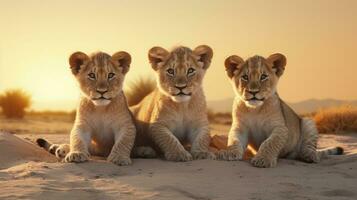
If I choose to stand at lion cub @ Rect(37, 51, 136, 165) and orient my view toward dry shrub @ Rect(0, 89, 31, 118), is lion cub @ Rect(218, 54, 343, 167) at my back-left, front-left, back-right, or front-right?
back-right

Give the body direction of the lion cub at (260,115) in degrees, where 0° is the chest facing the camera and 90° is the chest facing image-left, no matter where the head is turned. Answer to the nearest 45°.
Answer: approximately 45°

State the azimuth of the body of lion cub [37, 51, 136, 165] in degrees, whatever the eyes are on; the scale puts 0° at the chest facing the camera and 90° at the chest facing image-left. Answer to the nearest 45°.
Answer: approximately 0°

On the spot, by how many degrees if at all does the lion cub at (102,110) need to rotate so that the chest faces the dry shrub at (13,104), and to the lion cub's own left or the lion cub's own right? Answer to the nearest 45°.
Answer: approximately 180°

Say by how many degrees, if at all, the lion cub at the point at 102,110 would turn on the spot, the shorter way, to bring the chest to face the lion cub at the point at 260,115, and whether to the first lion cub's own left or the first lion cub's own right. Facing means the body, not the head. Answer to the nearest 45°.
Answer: approximately 90° to the first lion cub's own left
